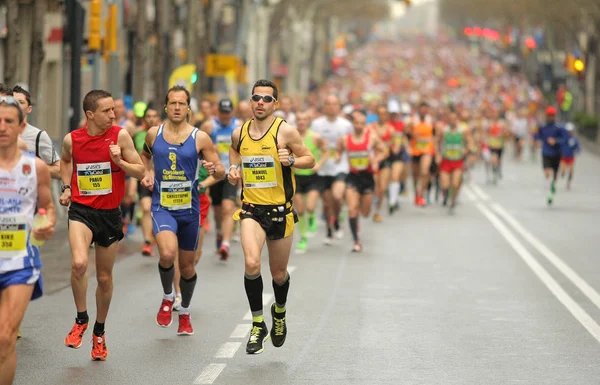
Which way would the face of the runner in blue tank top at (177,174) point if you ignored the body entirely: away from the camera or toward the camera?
toward the camera

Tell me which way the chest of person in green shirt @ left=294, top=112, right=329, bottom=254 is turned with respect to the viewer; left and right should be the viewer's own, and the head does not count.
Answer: facing the viewer

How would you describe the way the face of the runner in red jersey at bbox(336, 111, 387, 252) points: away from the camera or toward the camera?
toward the camera

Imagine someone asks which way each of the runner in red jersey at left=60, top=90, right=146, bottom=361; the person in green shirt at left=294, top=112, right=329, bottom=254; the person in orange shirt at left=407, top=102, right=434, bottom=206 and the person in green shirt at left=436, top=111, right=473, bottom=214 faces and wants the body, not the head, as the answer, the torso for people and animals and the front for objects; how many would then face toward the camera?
4

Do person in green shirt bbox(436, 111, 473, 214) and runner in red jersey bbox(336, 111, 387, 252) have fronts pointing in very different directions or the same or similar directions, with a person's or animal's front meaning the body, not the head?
same or similar directions

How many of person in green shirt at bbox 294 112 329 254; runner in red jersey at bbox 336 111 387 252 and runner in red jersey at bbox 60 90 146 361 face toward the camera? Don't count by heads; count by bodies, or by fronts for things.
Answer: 3

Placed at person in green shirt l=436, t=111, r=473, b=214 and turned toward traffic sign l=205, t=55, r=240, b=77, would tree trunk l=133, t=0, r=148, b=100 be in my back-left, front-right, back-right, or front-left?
front-left

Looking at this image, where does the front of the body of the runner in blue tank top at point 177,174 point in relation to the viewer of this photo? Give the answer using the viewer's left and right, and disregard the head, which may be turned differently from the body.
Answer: facing the viewer

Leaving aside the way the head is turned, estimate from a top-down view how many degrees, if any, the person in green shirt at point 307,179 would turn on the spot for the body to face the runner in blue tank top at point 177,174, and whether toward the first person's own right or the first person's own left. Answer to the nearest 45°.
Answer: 0° — they already face them

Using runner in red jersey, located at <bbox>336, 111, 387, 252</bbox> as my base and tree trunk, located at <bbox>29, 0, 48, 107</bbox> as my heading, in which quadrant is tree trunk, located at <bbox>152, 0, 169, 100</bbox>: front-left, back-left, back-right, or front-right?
front-right

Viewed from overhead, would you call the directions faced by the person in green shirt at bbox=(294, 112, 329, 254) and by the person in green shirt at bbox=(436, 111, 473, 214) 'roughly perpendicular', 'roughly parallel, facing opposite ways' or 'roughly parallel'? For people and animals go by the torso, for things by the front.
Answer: roughly parallel

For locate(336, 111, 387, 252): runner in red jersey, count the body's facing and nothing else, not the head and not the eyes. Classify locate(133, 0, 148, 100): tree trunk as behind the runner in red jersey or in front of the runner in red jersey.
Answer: behind
